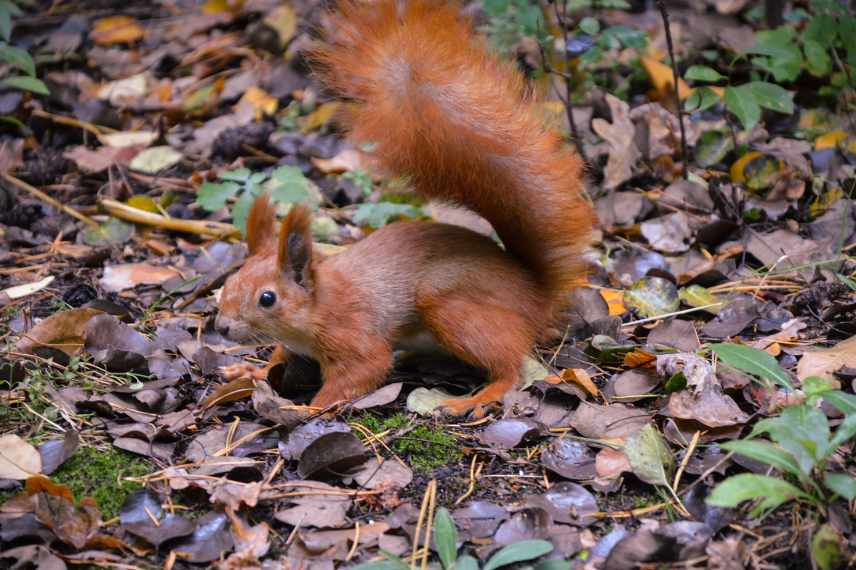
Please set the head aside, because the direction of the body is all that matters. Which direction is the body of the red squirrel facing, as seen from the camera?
to the viewer's left

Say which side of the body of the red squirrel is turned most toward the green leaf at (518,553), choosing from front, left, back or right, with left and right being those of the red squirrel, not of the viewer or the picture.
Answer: left

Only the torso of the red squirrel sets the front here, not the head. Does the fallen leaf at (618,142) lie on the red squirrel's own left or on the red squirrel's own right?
on the red squirrel's own right

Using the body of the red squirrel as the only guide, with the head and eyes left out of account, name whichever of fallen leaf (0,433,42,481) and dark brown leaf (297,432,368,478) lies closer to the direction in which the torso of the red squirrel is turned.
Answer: the fallen leaf

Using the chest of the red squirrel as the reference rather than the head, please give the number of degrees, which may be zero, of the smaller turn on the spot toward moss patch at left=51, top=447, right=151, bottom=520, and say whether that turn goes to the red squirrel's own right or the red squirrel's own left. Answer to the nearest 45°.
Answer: approximately 45° to the red squirrel's own left

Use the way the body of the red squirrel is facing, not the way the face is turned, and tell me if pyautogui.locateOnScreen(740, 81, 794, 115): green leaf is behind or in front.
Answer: behind

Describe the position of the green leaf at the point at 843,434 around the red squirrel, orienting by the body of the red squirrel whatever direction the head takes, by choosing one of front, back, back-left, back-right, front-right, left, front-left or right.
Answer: back-left

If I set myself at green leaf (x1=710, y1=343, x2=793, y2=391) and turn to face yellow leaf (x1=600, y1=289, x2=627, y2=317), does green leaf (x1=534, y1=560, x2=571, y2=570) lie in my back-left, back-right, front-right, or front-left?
back-left

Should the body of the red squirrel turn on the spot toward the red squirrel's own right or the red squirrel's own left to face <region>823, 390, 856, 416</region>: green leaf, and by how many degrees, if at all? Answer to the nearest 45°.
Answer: approximately 135° to the red squirrel's own left

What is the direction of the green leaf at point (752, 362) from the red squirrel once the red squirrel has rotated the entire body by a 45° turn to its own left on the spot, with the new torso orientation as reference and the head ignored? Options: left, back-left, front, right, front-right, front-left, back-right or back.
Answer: left

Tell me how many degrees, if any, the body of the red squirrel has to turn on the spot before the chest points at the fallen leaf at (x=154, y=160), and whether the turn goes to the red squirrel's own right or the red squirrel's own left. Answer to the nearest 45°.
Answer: approximately 45° to the red squirrel's own right
